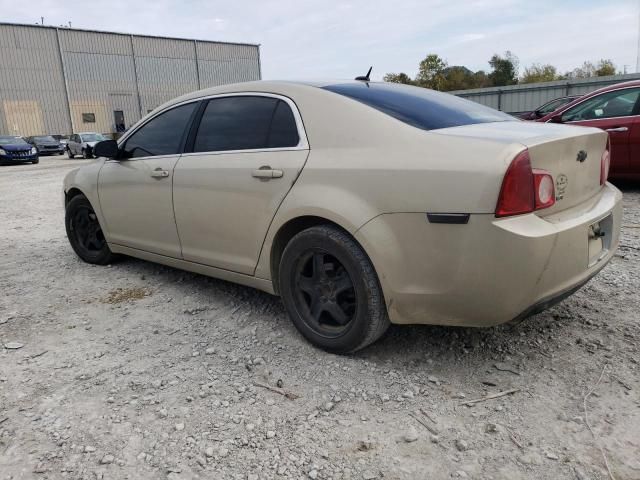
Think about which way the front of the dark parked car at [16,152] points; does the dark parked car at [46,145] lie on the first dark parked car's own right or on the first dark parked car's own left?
on the first dark parked car's own left

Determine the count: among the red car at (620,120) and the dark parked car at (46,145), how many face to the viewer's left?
1

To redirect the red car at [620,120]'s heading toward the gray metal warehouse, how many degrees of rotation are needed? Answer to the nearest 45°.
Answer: approximately 45° to its right

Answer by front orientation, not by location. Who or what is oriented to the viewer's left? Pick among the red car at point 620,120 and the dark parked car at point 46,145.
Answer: the red car

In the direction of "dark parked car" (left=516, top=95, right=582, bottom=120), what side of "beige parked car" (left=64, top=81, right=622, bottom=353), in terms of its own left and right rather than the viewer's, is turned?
right

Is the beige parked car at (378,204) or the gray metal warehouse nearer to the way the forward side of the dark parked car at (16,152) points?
the beige parked car

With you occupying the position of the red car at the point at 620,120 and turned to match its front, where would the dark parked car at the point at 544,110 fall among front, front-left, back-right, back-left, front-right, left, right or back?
right

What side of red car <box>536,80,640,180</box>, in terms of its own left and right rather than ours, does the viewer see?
left

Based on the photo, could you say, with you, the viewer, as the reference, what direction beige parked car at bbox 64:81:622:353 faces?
facing away from the viewer and to the left of the viewer

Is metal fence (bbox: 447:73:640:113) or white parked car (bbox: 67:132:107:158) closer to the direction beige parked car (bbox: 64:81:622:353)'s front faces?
the white parked car

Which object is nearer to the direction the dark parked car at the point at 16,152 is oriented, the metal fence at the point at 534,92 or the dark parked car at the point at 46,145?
the metal fence

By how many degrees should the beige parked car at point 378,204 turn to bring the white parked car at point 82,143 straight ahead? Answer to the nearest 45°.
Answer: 0° — it already faces it

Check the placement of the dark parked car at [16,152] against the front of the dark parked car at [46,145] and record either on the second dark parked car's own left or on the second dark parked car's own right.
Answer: on the second dark parked car's own right
